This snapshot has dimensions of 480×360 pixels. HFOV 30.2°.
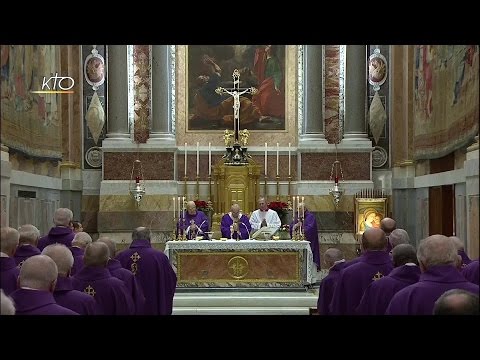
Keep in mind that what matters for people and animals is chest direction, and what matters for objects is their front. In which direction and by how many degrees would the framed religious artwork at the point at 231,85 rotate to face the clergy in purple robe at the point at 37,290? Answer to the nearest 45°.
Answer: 0° — it already faces them

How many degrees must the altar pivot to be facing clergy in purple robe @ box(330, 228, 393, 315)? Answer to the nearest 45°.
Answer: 0° — it already faces them

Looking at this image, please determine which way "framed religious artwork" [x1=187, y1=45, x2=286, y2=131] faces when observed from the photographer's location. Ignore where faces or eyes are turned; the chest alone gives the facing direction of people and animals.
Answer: facing the viewer

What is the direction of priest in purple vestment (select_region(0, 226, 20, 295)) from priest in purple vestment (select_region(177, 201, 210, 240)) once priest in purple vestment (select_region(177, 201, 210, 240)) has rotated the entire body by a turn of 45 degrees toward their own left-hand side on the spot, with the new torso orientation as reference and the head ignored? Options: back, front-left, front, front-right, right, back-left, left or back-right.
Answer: front-right

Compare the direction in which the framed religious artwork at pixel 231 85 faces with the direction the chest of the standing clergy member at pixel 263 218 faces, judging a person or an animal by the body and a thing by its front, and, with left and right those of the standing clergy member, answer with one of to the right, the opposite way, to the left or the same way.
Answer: the same way

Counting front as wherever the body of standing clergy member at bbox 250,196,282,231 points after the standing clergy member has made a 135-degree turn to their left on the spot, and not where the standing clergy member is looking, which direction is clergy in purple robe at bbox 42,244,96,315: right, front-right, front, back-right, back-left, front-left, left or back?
back-right

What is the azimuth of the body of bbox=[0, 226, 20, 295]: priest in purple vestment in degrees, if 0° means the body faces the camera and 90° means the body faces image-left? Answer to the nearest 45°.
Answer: approximately 225°

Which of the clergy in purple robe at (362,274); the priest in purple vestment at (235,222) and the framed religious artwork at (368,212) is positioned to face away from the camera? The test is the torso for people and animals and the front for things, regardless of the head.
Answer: the clergy in purple robe

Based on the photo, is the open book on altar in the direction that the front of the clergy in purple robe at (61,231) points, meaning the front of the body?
yes

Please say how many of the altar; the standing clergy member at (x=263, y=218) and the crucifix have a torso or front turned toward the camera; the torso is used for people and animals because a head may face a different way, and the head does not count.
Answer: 3

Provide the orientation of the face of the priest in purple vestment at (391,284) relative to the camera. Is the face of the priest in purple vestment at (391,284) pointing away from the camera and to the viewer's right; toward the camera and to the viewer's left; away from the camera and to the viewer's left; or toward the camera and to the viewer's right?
away from the camera and to the viewer's left

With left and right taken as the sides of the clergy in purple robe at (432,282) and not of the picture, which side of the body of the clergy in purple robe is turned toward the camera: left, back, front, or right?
back

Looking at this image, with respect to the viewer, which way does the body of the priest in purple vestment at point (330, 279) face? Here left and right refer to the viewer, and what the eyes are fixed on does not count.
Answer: facing away from the viewer and to the left of the viewer

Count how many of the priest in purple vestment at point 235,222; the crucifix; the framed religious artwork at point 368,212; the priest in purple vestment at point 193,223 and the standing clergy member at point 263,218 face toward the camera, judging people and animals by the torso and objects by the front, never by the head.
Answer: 5

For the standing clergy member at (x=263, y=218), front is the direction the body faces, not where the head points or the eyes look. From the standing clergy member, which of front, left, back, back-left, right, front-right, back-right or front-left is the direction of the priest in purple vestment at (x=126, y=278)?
front

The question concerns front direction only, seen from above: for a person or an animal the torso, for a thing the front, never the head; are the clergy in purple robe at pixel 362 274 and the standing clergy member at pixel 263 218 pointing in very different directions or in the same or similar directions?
very different directions

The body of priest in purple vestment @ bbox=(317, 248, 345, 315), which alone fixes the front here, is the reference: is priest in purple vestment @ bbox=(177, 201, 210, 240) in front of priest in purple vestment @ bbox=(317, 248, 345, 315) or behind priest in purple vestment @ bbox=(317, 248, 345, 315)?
in front

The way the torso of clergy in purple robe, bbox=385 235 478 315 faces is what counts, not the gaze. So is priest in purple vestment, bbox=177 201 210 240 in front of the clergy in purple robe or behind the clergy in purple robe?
in front

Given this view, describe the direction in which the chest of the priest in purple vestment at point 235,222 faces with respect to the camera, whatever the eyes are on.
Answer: toward the camera

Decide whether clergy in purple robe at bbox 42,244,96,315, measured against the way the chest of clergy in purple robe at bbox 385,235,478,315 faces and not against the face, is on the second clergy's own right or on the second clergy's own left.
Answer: on the second clergy's own left

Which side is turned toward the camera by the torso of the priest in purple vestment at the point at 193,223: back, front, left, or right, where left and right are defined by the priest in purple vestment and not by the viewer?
front

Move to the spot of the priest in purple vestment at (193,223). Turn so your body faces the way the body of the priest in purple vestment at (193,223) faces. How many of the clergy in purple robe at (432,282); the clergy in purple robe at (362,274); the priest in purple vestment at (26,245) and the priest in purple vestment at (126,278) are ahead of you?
4
